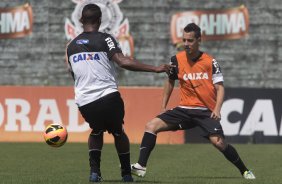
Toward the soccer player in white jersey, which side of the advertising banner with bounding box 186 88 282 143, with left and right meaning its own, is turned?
front

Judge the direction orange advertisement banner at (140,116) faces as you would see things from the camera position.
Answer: facing the viewer

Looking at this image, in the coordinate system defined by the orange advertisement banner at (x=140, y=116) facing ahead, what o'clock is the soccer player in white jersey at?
The soccer player in white jersey is roughly at 12 o'clock from the orange advertisement banner.

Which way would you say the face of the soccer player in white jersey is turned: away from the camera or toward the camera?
away from the camera

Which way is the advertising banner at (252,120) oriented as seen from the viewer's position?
toward the camera
